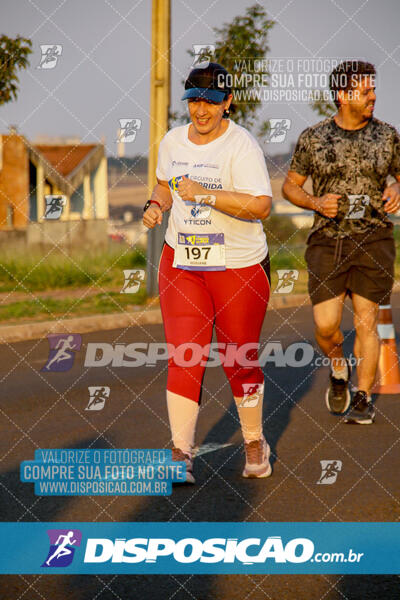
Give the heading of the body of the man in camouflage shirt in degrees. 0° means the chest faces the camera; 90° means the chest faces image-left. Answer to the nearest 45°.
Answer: approximately 0°

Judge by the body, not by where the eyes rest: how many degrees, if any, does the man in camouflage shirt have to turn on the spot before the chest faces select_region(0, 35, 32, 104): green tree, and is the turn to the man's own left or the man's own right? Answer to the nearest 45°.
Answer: approximately 135° to the man's own right

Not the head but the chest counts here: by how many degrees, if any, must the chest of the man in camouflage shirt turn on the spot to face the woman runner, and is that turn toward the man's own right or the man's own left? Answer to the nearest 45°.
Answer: approximately 45° to the man's own right

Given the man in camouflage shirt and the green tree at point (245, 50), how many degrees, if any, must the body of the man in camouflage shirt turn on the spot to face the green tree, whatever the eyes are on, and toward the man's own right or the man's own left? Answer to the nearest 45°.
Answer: approximately 180°

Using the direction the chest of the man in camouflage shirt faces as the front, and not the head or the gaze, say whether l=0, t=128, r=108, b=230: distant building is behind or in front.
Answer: behind

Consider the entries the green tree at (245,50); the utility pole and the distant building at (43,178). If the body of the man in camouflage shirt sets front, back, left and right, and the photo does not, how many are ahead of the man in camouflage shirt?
0

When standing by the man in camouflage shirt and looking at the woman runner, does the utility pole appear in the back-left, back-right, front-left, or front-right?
back-right
